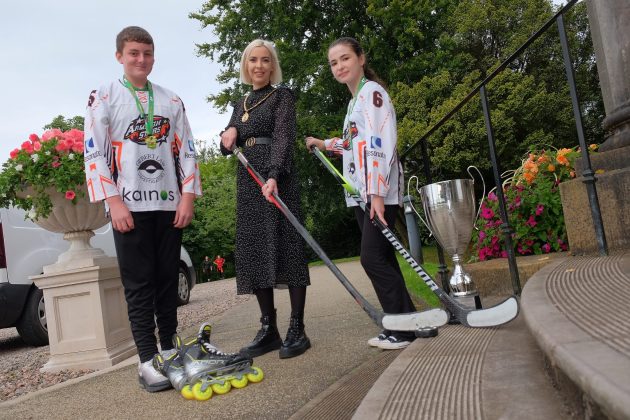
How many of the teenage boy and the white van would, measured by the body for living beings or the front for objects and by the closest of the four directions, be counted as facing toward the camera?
1

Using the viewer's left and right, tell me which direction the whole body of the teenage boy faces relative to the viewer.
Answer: facing the viewer

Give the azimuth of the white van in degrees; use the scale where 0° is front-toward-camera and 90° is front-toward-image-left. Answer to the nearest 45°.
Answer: approximately 225°

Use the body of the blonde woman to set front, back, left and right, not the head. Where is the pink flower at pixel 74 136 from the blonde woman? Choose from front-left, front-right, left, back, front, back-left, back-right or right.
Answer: right

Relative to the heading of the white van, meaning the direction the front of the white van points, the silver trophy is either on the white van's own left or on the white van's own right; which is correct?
on the white van's own right

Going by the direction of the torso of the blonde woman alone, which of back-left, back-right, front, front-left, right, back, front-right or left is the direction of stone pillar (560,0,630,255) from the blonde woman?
back-left

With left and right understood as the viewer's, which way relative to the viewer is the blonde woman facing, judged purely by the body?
facing the viewer and to the left of the viewer

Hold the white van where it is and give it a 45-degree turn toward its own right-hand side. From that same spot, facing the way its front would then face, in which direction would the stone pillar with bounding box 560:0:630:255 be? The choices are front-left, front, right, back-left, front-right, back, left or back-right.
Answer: front-right

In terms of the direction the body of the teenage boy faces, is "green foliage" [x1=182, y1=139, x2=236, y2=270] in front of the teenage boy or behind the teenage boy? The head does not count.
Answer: behind

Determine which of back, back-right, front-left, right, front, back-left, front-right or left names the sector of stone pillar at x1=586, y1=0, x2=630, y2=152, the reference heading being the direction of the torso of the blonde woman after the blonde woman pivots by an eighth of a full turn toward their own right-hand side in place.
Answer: back

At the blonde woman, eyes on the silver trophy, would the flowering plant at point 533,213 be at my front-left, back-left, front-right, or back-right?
front-left
